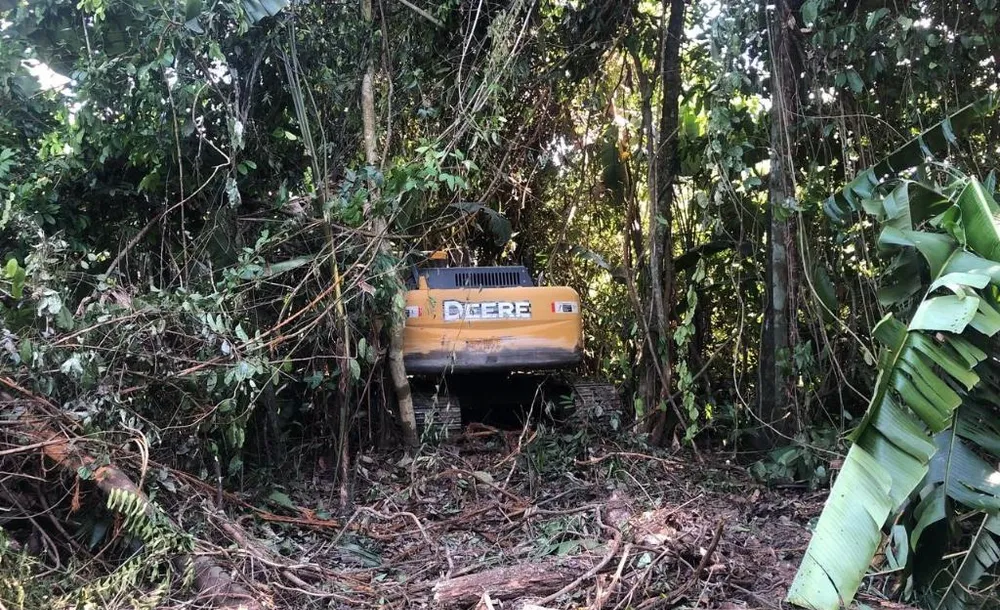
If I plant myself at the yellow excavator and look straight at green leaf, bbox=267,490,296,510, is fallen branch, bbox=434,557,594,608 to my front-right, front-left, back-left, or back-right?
front-left

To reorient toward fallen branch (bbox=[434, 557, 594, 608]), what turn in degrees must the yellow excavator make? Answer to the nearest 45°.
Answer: approximately 180°

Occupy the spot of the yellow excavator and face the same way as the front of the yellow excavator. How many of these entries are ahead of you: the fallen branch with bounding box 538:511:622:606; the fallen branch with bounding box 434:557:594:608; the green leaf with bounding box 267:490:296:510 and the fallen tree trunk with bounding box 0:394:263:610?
0

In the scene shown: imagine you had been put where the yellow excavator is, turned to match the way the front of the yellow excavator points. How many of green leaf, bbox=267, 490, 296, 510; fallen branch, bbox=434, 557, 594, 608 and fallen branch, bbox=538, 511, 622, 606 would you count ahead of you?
0

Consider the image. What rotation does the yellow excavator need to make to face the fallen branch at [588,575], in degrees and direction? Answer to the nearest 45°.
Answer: approximately 180°

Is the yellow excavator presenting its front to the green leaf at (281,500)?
no

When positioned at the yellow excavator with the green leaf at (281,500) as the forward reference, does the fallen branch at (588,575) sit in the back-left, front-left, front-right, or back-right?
front-left

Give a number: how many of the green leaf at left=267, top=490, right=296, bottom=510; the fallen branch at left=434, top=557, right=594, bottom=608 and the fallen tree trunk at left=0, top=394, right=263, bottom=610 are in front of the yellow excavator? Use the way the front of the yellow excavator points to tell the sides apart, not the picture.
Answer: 0

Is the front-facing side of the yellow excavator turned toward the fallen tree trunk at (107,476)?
no

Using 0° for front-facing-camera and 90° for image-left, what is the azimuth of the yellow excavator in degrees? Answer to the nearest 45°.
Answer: approximately 180°
